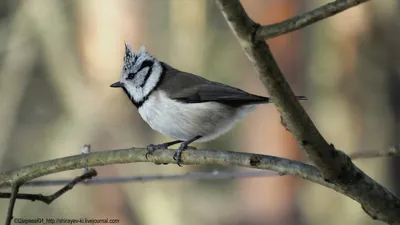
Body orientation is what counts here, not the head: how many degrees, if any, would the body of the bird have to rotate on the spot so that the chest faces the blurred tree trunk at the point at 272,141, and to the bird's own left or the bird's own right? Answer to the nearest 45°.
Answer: approximately 90° to the bird's own right

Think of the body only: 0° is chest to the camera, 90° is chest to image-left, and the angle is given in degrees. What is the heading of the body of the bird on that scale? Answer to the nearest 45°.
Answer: approximately 90°

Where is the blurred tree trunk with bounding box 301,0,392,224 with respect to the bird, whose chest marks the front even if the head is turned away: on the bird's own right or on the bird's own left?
on the bird's own right
